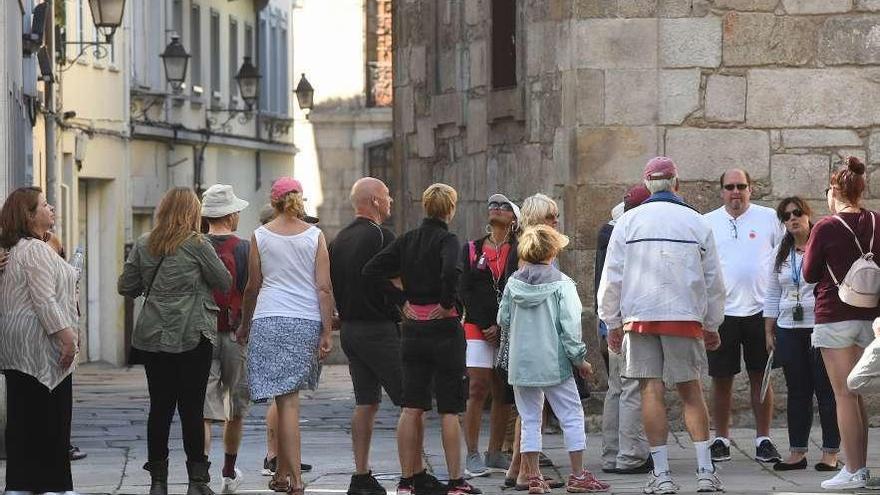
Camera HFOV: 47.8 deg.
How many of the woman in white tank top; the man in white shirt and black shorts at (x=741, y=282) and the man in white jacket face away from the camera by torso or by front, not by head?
2

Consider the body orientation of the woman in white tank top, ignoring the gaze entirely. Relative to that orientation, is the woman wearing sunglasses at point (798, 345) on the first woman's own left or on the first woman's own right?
on the first woman's own right

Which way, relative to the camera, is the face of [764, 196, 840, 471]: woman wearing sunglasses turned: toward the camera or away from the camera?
toward the camera

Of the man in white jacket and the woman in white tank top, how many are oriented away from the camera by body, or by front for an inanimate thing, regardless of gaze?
2

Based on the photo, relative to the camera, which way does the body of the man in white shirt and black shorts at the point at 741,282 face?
toward the camera

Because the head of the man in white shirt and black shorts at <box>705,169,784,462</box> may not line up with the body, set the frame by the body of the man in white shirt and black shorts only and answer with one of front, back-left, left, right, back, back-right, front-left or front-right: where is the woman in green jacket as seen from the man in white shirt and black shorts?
front-right

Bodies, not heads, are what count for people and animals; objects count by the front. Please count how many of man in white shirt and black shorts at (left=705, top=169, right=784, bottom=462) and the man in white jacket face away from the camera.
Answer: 1

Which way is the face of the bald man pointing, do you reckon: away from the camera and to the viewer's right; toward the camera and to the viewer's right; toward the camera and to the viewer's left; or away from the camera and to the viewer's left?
away from the camera and to the viewer's right

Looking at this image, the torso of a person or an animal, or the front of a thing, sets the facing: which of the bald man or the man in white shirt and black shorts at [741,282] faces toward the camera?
the man in white shirt and black shorts

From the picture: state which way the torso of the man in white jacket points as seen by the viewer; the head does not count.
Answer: away from the camera

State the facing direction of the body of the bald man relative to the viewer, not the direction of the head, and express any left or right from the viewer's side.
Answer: facing away from the viewer and to the right of the viewer

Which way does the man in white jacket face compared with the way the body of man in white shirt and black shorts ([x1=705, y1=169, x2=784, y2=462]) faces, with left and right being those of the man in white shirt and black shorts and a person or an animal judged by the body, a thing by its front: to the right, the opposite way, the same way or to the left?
the opposite way

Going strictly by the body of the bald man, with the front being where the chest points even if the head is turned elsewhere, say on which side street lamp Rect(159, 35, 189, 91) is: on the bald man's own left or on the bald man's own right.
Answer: on the bald man's own left

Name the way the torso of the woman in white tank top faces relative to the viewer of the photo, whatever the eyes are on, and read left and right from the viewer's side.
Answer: facing away from the viewer

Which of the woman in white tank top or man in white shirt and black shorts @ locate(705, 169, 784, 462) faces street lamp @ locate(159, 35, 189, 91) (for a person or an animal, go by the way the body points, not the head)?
the woman in white tank top

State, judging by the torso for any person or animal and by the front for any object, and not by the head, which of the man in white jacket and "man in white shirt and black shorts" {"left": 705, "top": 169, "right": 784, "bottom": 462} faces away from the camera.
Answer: the man in white jacket

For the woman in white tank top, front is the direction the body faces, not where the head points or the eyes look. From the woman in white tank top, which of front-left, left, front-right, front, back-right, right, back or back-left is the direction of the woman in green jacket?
left

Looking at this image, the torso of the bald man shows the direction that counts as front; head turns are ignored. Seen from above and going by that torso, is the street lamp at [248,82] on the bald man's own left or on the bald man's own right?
on the bald man's own left

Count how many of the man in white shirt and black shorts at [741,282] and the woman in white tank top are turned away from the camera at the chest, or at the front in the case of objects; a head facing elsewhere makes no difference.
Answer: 1
